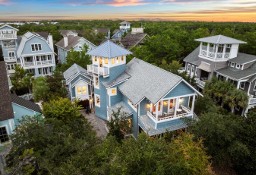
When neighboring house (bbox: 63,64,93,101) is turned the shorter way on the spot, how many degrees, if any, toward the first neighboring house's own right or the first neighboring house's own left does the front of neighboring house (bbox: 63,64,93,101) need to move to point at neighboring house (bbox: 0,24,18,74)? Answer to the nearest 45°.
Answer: approximately 135° to the first neighboring house's own right

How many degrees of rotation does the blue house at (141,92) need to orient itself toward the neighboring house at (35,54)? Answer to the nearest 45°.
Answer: approximately 180°

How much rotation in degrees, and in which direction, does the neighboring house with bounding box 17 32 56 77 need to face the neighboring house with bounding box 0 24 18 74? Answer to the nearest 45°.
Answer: approximately 135° to its right

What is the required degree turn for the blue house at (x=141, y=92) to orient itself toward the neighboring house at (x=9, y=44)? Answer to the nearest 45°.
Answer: approximately 180°

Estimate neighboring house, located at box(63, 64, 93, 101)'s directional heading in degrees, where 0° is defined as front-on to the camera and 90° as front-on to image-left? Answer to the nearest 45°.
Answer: approximately 0°

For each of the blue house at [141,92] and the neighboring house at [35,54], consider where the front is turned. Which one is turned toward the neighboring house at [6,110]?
the neighboring house at [35,54]

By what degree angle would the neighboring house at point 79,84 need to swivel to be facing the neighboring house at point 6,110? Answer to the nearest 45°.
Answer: approximately 45° to its right

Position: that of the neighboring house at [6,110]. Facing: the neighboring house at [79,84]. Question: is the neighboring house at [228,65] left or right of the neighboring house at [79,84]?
right

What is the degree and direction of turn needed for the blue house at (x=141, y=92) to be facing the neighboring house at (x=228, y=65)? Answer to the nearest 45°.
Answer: approximately 90° to its left

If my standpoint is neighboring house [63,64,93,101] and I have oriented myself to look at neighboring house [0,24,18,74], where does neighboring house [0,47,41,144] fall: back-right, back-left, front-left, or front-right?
back-left
